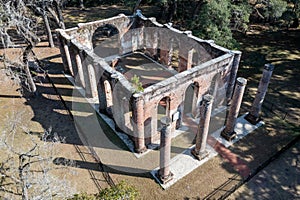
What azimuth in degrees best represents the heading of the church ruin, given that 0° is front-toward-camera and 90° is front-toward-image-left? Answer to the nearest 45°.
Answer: approximately 315°

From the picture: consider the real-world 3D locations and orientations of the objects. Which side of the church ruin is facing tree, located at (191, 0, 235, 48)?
left

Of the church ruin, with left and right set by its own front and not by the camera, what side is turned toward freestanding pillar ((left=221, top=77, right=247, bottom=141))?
front

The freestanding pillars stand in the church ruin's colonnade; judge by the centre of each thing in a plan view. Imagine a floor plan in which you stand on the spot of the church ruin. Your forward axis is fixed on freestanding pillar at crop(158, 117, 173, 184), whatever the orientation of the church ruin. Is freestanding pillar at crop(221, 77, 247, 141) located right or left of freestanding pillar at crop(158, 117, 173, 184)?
left

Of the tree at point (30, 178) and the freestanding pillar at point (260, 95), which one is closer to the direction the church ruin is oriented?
the freestanding pillar

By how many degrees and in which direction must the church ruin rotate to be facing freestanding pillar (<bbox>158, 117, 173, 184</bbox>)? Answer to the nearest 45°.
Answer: approximately 45° to its right

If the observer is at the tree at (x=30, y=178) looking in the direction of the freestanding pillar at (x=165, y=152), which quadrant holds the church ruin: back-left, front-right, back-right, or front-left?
front-left

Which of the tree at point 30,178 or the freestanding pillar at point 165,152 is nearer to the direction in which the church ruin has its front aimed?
the freestanding pillar

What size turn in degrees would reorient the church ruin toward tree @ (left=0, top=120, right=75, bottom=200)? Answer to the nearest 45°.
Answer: approximately 90° to its right

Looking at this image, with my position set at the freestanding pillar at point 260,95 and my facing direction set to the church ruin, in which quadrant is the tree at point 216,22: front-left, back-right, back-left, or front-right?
front-right

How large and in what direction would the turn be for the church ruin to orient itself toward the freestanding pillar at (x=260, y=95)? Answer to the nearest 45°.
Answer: approximately 45° to its left

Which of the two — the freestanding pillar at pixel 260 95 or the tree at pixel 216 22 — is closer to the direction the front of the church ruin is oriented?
the freestanding pillar

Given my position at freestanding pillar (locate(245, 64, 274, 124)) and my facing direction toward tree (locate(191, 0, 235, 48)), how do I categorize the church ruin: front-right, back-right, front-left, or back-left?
front-left
